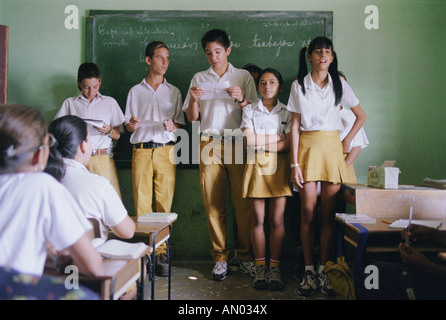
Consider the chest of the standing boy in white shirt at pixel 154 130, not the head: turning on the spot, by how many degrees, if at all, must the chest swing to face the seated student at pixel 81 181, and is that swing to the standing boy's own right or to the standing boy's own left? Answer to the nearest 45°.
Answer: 0° — they already face them

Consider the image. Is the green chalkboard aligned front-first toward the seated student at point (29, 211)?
yes

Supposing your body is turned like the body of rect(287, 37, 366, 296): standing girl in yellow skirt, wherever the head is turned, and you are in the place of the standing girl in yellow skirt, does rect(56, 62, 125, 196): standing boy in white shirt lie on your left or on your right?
on your right

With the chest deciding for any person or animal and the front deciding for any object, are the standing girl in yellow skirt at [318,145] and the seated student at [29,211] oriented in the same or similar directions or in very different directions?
very different directions

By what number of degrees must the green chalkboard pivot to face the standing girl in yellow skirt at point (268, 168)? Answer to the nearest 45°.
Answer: approximately 45° to its left

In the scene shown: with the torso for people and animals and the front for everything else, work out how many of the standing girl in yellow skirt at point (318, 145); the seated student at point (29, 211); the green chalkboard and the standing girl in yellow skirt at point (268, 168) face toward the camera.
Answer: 3

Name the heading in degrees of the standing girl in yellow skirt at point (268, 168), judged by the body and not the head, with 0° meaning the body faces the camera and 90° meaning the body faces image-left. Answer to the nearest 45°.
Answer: approximately 0°

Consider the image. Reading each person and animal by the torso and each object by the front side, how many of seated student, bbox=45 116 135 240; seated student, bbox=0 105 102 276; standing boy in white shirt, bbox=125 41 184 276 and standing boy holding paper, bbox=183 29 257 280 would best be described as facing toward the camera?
2
